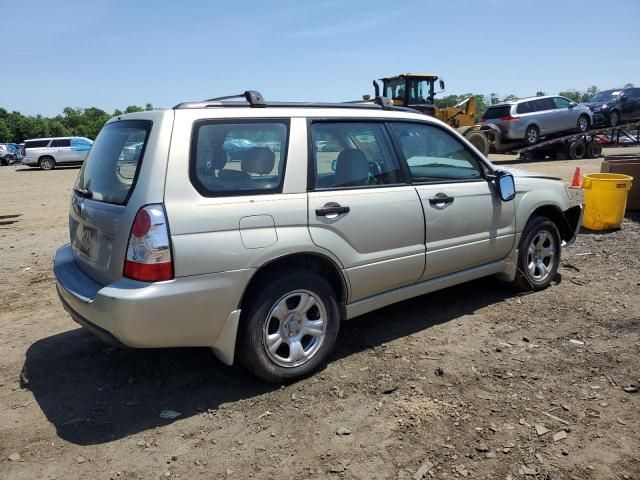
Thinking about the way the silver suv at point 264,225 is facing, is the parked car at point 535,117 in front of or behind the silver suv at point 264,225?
in front

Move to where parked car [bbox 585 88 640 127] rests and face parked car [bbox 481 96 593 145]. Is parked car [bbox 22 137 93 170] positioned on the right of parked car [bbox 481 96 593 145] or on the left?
right

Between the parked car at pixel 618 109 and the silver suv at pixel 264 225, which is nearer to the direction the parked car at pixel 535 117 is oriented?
the parked car

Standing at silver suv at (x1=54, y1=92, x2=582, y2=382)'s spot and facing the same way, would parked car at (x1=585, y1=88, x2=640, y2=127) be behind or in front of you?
in front

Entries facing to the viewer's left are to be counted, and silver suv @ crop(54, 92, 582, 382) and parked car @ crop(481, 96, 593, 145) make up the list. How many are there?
0

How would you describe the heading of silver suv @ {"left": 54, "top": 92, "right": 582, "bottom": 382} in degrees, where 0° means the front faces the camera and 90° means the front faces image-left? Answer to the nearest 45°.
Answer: approximately 225°

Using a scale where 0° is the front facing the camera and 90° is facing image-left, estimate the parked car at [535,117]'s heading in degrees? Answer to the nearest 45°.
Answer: approximately 225°

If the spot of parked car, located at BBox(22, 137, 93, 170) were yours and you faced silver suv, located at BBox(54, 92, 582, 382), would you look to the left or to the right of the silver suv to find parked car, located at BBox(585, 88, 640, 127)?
left

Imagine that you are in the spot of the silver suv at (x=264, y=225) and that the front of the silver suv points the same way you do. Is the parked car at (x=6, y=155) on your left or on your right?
on your left

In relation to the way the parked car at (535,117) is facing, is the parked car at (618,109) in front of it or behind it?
in front
